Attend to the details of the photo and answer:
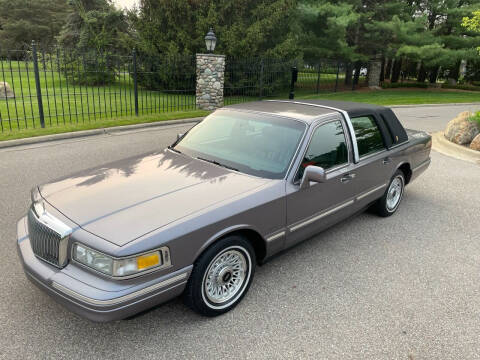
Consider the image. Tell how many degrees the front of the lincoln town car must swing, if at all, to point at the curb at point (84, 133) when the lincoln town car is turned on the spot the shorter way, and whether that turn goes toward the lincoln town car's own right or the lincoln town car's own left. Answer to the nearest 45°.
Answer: approximately 90° to the lincoln town car's own right

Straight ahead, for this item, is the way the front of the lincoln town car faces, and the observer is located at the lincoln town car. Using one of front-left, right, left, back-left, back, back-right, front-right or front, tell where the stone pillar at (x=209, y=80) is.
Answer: back-right

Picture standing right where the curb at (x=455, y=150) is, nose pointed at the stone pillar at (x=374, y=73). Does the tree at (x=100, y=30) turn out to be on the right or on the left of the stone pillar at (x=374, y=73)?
left

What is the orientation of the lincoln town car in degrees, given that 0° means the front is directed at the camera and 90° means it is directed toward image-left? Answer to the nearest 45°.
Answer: approximately 45°

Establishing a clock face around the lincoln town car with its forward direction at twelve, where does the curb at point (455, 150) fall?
The curb is roughly at 6 o'clock from the lincoln town car.

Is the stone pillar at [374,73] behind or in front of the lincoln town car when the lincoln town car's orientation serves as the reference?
behind

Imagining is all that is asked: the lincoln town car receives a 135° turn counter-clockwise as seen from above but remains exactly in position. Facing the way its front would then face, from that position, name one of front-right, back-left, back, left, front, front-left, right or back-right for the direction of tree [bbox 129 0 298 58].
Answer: left
